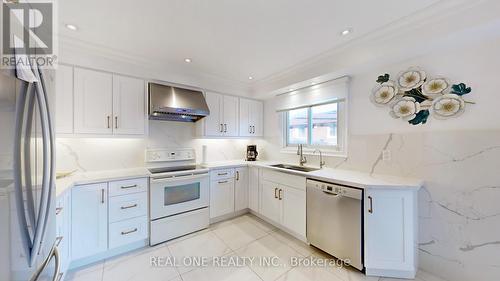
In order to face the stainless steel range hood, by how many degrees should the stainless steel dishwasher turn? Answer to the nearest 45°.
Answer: approximately 45° to its right

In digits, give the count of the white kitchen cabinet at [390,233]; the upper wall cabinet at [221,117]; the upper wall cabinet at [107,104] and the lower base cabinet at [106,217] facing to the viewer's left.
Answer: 0

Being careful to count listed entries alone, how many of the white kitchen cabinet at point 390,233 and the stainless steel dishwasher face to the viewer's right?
0

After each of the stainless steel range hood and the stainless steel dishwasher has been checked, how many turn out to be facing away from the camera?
0

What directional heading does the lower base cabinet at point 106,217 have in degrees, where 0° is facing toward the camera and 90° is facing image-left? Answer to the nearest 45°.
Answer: approximately 315°

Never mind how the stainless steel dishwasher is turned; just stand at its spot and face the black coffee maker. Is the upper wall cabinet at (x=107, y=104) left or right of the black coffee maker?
left

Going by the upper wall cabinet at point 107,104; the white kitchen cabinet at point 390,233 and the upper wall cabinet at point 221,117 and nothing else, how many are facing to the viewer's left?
0

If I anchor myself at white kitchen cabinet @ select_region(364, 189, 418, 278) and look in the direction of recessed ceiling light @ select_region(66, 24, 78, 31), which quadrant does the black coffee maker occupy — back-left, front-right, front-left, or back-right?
front-right

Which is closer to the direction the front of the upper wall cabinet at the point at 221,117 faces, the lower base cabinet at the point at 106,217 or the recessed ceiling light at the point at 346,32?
the recessed ceiling light

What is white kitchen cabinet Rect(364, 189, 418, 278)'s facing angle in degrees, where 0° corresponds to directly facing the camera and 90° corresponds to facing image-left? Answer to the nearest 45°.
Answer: approximately 0°

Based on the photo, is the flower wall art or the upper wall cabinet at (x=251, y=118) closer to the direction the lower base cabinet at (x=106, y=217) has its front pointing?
the flower wall art

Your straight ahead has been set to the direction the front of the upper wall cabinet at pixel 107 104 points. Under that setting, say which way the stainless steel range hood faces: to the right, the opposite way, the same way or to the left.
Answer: the same way

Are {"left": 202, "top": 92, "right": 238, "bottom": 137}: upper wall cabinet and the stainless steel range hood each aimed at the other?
no
